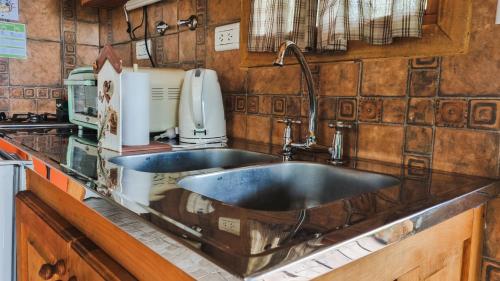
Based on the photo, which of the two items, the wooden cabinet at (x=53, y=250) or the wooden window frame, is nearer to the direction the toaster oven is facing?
the wooden cabinet

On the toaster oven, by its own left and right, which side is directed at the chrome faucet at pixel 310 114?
left

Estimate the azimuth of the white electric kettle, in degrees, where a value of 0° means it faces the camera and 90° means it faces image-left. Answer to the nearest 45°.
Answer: approximately 180°

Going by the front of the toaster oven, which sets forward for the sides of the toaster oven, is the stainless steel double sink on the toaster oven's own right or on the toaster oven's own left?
on the toaster oven's own left

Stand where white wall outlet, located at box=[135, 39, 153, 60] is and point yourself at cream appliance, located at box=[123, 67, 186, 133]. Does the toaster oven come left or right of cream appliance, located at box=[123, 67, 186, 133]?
right

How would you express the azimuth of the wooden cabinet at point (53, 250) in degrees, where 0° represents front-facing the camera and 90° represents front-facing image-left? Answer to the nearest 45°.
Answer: approximately 45°

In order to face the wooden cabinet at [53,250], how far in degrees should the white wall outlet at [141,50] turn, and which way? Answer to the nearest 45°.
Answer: approximately 45° to its left

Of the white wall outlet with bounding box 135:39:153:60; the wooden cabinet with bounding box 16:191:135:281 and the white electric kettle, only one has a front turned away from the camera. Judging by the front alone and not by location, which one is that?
the white electric kettle

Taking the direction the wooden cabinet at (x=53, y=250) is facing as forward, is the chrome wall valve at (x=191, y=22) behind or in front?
behind

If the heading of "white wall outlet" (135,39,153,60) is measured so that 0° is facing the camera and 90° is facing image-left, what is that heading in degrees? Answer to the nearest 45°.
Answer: approximately 45°
